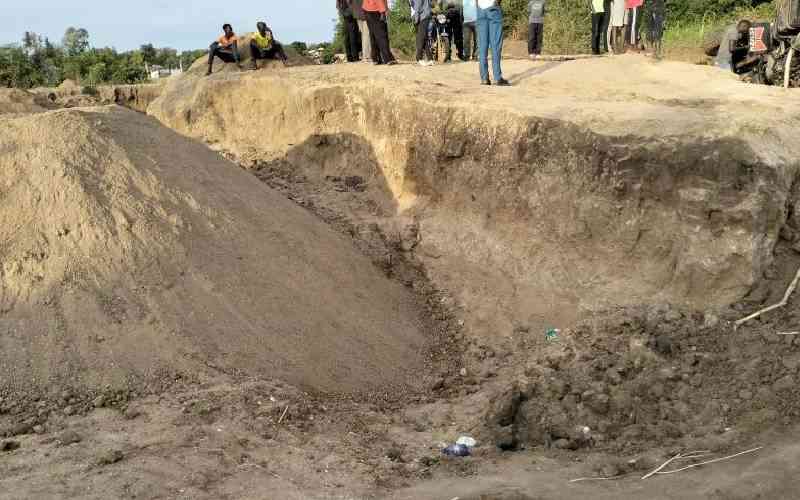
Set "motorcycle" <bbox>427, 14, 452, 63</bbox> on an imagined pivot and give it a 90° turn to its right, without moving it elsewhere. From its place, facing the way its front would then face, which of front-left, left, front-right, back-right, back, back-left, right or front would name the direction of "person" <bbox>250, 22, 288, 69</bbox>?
front-right

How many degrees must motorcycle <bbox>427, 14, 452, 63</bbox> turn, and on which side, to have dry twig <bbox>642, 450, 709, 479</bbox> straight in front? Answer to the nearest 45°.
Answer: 0° — it already faces it

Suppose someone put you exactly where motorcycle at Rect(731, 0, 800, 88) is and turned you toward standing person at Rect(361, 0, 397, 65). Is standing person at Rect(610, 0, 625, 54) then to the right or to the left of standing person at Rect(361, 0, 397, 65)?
right

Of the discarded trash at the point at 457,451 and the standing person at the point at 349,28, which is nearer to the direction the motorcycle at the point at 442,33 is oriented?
the discarded trash

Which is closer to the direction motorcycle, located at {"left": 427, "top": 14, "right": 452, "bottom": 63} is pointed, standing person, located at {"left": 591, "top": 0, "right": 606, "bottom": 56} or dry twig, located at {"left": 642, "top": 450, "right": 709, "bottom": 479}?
the dry twig

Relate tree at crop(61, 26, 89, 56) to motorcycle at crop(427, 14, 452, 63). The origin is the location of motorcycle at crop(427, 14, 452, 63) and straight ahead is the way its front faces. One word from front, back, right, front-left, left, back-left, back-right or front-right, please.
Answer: back-right

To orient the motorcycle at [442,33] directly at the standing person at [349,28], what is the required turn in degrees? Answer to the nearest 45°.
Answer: approximately 90° to its right

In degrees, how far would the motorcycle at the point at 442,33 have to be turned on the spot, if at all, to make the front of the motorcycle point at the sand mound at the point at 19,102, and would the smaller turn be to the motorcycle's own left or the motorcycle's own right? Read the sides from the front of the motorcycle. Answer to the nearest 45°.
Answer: approximately 90° to the motorcycle's own right

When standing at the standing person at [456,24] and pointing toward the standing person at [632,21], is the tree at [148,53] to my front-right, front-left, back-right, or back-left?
back-left

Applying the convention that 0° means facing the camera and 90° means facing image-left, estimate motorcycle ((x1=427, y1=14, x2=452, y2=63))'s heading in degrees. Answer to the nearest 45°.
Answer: approximately 0°

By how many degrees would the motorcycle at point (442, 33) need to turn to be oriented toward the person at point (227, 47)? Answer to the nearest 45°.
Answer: approximately 135° to its right
